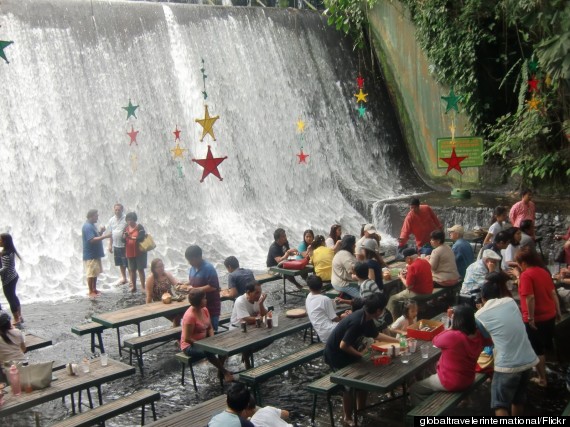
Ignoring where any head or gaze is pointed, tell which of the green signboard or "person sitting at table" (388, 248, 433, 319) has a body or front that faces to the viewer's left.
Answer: the person sitting at table

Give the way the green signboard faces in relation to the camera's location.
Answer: facing the viewer

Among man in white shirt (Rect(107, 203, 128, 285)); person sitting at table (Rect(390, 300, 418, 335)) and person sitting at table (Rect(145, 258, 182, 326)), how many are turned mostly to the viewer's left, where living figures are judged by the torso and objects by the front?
0

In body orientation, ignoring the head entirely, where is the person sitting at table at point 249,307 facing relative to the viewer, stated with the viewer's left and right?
facing the viewer and to the right of the viewer

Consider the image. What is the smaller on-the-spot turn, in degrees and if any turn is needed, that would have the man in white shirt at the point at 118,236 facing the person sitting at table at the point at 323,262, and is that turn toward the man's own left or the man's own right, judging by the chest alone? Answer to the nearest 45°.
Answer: approximately 45° to the man's own left

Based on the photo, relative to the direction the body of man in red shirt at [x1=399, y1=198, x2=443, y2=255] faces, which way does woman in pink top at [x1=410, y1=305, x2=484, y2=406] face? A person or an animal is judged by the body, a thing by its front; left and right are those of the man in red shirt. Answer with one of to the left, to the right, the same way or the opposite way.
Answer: to the right

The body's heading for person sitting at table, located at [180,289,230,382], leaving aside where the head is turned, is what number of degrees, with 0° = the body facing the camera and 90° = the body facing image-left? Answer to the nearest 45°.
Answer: approximately 315°

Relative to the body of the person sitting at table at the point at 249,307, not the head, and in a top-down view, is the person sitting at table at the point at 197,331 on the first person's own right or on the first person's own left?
on the first person's own right

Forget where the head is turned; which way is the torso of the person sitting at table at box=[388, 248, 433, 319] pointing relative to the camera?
to the viewer's left

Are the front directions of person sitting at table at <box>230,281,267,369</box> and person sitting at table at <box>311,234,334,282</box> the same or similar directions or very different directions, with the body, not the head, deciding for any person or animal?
very different directions

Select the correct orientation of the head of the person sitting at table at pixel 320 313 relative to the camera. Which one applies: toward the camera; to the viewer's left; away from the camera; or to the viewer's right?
away from the camera

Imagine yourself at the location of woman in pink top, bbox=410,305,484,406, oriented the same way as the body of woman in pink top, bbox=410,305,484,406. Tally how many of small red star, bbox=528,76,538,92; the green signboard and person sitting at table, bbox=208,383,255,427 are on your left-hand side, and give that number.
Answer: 1

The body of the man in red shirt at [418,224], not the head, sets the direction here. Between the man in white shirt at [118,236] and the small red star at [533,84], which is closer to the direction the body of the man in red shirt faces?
the man in white shirt

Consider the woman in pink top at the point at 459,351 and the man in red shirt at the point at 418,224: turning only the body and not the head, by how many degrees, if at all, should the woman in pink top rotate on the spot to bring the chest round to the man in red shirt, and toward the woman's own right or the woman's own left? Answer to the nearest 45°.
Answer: approximately 45° to the woman's own right

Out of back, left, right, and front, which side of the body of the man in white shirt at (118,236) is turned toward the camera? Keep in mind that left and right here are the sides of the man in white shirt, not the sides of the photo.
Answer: front

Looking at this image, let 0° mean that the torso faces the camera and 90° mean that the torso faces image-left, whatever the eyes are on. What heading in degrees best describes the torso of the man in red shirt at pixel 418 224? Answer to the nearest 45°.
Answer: approximately 45°
